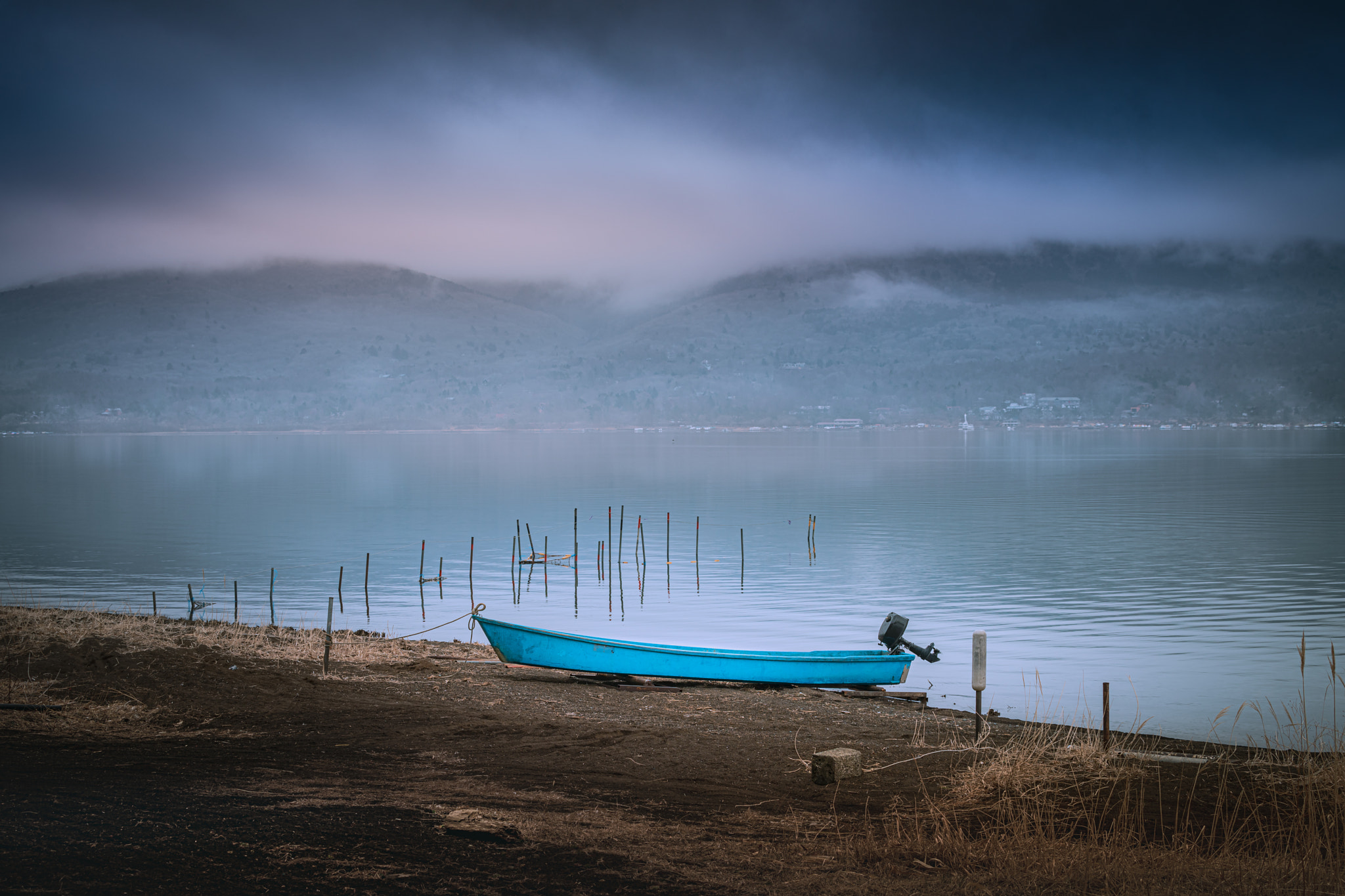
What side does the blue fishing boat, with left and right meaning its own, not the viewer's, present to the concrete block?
left

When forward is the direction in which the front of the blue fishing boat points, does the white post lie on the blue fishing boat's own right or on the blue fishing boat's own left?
on the blue fishing boat's own left

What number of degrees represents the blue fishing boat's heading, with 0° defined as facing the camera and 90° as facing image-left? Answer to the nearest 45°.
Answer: approximately 90°
